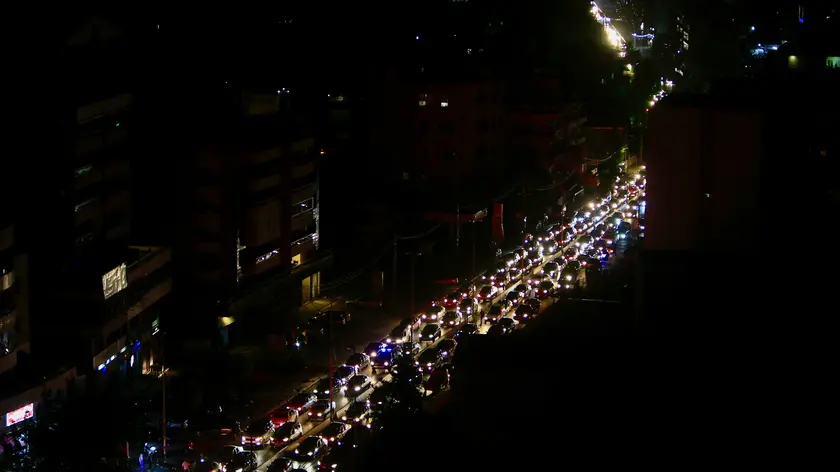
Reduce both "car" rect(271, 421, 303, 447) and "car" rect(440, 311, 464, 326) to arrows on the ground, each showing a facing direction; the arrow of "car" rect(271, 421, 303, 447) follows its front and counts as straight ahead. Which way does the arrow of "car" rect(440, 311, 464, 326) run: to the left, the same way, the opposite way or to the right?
the same way

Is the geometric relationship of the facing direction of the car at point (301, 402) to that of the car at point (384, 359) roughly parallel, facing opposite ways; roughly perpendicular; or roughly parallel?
roughly parallel

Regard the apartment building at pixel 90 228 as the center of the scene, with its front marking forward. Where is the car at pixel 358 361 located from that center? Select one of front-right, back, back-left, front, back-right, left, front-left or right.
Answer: front-left

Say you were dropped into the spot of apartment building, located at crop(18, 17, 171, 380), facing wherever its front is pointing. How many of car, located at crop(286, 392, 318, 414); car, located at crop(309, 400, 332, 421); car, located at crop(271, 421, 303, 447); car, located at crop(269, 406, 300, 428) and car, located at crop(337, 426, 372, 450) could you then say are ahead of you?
5
